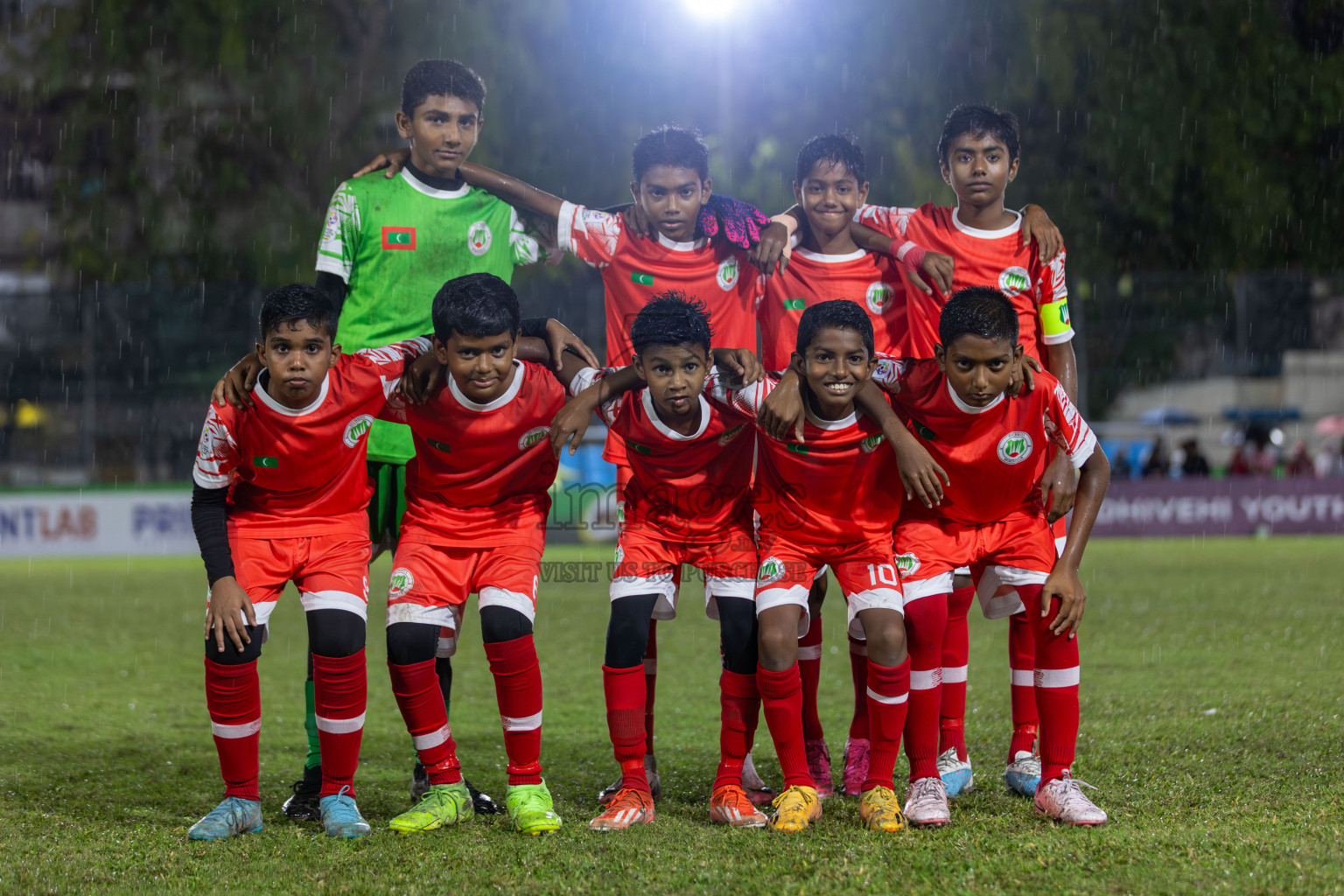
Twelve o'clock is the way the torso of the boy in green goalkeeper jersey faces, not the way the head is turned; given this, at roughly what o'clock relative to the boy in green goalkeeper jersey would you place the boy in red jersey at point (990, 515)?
The boy in red jersey is roughly at 10 o'clock from the boy in green goalkeeper jersey.

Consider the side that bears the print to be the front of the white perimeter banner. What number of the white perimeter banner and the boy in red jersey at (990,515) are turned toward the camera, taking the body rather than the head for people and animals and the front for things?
2

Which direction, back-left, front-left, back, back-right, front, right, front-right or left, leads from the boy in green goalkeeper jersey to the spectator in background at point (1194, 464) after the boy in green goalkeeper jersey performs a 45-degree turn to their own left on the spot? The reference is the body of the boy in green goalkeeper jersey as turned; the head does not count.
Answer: left

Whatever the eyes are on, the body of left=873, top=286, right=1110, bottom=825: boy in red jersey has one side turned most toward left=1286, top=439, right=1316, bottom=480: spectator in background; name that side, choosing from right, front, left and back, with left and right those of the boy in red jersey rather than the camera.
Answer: back

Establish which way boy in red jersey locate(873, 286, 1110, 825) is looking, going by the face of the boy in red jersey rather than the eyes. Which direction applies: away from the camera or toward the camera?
toward the camera

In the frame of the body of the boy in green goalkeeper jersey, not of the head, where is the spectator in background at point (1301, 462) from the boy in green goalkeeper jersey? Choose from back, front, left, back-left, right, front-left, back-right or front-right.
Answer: back-left

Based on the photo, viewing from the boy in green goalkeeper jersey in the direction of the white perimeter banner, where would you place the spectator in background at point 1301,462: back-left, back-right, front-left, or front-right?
front-right

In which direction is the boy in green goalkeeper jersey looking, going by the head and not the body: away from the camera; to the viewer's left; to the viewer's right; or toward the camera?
toward the camera

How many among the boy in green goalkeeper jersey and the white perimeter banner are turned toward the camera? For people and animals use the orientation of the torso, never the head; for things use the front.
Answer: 2

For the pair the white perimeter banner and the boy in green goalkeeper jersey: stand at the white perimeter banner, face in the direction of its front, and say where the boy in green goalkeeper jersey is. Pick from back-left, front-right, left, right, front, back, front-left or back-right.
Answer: front

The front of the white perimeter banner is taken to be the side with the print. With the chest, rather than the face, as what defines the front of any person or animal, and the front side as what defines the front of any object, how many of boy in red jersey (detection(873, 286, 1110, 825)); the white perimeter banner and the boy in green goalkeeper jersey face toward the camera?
3

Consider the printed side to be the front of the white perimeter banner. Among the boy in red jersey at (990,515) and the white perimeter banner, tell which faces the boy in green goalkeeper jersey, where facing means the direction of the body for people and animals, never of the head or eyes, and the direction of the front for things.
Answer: the white perimeter banner

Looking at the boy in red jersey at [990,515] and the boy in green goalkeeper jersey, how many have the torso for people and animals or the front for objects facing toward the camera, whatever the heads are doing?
2

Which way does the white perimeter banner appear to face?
toward the camera

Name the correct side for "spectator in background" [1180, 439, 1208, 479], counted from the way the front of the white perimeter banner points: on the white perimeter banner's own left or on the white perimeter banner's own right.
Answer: on the white perimeter banner's own left
